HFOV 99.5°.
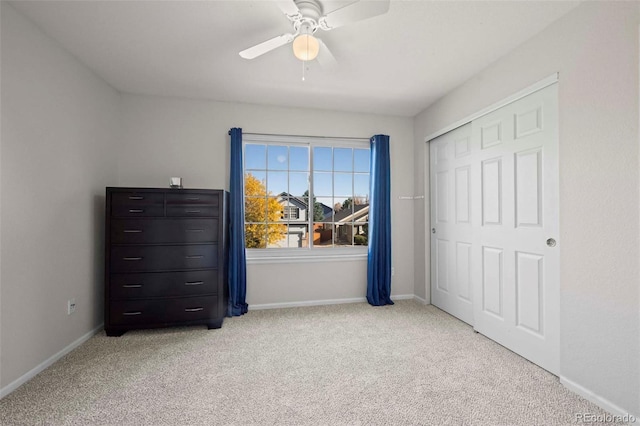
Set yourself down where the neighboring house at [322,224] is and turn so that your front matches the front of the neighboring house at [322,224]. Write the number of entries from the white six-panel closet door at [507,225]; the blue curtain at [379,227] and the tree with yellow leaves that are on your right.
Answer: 1

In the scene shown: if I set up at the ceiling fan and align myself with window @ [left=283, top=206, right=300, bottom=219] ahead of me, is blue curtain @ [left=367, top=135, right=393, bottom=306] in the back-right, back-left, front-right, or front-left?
front-right

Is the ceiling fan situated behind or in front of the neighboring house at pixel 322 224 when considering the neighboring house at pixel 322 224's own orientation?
in front

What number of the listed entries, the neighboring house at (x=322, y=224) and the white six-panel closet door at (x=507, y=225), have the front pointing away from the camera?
0

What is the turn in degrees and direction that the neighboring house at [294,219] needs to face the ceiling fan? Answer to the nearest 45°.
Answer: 0° — it already faces it

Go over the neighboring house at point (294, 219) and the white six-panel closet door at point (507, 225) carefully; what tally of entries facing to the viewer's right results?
0

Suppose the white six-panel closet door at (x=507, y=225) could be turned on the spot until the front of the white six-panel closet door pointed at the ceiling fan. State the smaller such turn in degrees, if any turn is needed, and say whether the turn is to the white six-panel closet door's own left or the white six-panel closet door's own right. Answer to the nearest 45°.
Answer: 0° — it already faces it

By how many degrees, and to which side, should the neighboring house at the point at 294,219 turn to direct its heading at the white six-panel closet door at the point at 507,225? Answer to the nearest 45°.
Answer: approximately 45° to its left

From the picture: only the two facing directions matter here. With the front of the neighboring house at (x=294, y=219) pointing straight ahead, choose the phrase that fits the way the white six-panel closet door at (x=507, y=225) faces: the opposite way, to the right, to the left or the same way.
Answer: to the right

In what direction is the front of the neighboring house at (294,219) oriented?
toward the camera

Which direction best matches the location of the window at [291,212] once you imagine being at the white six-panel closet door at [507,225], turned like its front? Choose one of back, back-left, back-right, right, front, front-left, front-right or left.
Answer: front-right
